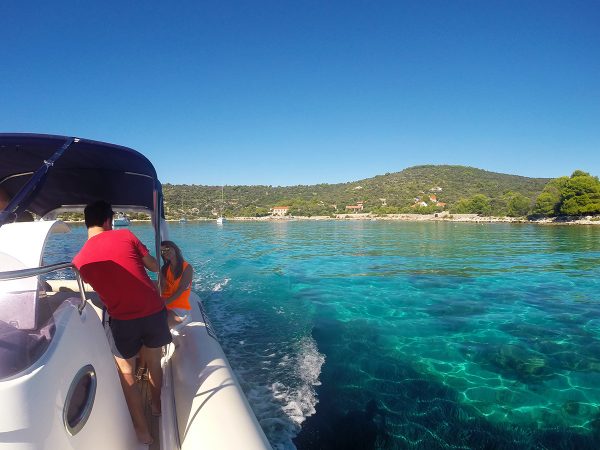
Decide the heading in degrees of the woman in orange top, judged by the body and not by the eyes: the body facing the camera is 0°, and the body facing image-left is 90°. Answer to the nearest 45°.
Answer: approximately 45°

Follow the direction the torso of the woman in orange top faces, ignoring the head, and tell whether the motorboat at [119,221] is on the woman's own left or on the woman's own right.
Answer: on the woman's own right
